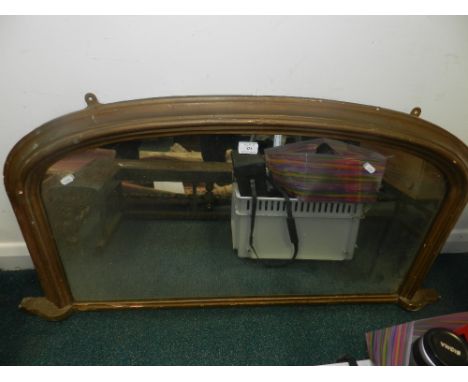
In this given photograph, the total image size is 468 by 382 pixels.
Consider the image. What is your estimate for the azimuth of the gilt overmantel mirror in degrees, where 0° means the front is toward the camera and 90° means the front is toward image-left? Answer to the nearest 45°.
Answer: approximately 0°
